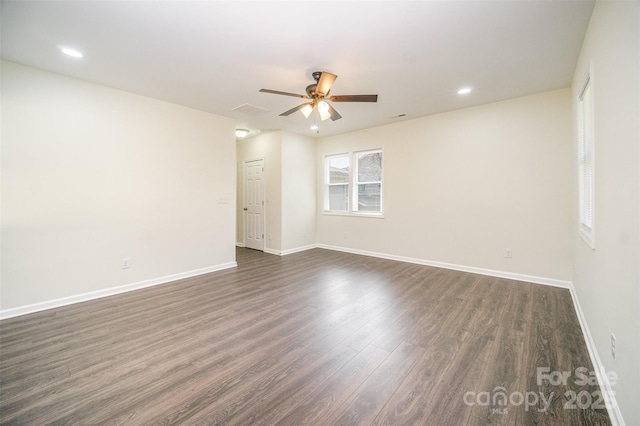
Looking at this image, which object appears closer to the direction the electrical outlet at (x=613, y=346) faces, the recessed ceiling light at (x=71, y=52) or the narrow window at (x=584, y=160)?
the recessed ceiling light

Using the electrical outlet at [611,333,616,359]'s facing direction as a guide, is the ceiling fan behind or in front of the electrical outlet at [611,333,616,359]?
in front

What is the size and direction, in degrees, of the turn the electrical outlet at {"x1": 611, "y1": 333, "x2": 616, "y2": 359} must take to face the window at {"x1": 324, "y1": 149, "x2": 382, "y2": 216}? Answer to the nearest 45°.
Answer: approximately 45° to its right

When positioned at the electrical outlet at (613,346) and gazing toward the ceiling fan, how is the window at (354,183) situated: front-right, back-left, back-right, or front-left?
front-right

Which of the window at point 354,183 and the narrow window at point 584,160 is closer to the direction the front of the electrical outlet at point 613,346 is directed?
the window

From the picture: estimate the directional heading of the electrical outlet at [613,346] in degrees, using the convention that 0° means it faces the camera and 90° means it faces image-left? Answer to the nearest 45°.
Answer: approximately 90°

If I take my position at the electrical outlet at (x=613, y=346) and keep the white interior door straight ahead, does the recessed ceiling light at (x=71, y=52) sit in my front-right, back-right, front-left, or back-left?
front-left

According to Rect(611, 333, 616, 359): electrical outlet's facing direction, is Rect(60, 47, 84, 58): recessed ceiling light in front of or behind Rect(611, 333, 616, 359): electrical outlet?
in front

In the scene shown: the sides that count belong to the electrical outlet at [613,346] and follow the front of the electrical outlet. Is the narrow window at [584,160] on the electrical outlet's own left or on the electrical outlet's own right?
on the electrical outlet's own right
